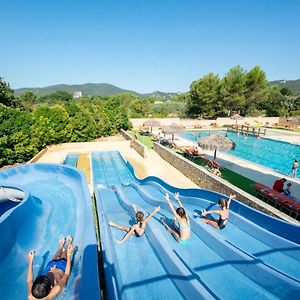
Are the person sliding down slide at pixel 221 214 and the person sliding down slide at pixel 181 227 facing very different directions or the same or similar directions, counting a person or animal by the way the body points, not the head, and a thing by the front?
same or similar directions

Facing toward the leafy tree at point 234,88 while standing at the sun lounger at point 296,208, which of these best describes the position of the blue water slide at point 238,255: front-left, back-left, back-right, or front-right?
back-left

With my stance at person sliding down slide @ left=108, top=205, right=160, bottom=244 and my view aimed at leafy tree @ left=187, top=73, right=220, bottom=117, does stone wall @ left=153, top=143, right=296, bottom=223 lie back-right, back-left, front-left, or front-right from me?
front-right
